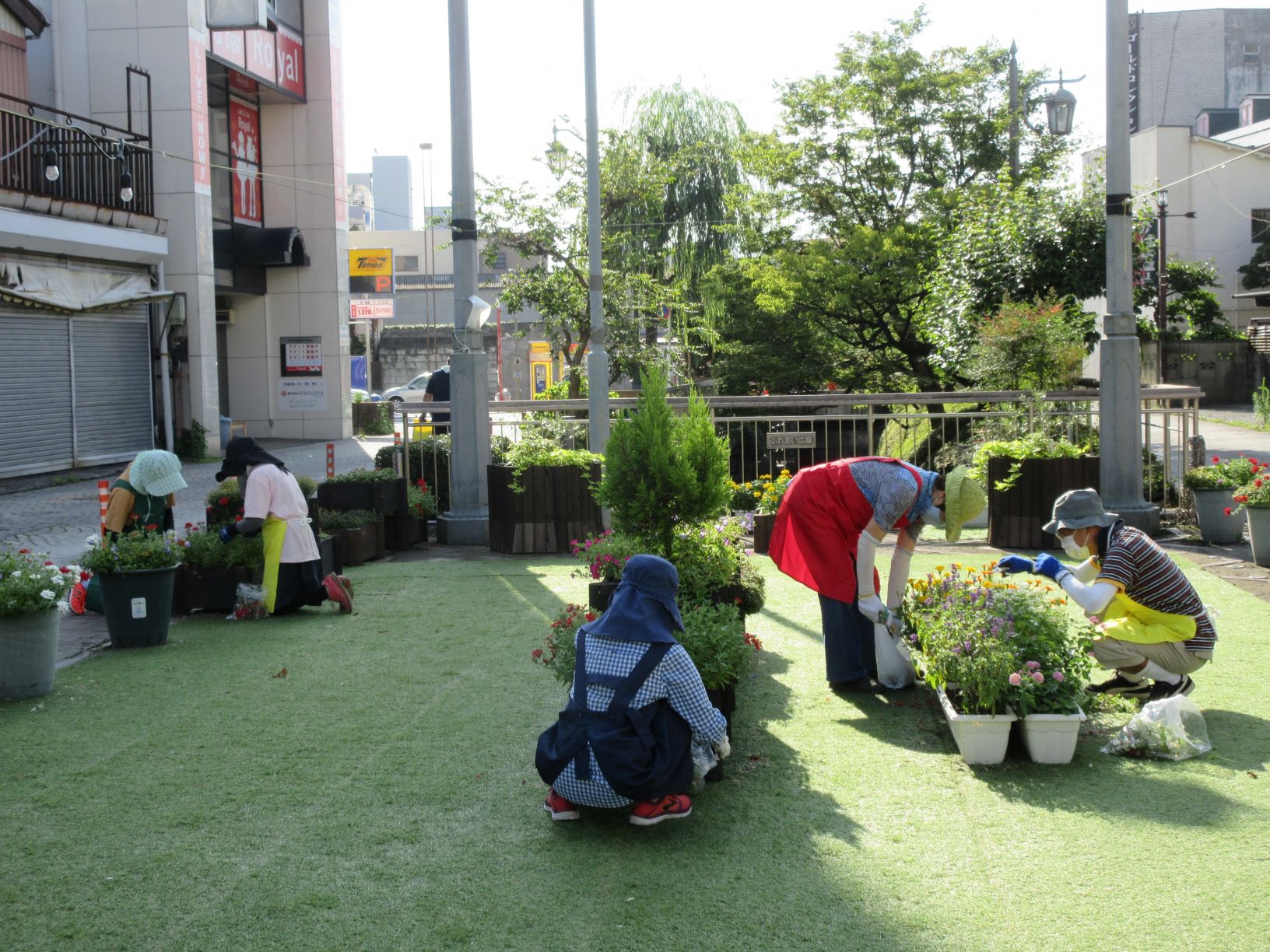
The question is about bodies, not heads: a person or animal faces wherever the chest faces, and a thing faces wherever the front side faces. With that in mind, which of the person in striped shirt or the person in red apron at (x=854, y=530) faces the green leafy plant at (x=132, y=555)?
the person in striped shirt

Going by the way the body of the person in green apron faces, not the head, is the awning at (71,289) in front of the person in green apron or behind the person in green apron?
behind

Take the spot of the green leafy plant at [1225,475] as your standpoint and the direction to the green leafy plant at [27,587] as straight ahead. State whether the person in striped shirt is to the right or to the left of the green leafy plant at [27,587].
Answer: left

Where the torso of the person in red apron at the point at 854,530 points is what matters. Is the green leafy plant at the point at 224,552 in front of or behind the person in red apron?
behind

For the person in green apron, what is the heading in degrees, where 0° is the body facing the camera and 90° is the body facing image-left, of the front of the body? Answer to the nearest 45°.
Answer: approximately 315°

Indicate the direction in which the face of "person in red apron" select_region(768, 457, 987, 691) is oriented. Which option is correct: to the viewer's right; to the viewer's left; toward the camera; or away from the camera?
to the viewer's right

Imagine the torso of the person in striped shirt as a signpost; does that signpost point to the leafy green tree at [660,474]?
yes

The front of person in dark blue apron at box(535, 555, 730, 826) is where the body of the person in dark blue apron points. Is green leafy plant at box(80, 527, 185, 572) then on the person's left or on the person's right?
on the person's left

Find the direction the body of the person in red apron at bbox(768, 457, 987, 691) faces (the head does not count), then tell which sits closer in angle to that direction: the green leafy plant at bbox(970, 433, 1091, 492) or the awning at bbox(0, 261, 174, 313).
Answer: the green leafy plant

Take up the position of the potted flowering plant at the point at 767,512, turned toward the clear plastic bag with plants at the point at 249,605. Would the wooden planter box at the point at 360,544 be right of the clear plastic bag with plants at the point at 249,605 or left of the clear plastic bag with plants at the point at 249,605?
right

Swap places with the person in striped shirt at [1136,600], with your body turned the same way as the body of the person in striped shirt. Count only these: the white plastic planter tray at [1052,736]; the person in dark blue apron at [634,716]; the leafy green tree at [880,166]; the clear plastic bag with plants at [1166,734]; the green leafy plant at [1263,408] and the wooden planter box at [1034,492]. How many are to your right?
3

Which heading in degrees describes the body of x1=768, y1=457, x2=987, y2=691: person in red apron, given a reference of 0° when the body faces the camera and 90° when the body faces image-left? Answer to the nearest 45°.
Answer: approximately 270°

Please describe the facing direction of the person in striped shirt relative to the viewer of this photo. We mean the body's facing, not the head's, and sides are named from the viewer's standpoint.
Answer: facing to the left of the viewer
